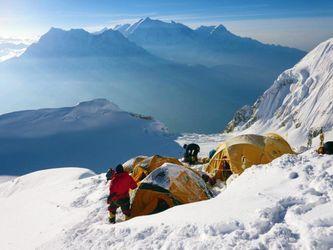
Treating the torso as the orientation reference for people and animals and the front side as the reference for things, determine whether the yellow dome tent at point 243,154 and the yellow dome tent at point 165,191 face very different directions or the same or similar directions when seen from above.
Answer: same or similar directions

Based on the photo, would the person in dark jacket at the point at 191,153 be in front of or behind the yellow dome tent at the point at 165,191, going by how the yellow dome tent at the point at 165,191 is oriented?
behind

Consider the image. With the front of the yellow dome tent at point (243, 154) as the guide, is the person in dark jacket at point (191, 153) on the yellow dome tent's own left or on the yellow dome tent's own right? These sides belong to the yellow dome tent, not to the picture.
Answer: on the yellow dome tent's own right

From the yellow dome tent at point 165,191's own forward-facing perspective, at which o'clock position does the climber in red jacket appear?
The climber in red jacket is roughly at 1 o'clock from the yellow dome tent.

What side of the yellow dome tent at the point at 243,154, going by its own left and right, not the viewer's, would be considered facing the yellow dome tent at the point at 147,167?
front

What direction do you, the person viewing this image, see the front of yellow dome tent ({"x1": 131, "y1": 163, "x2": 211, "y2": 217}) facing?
facing the viewer and to the left of the viewer

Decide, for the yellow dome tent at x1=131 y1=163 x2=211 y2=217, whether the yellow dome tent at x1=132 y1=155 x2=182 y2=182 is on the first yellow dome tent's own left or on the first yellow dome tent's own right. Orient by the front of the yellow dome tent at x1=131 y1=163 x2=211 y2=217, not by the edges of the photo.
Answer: on the first yellow dome tent's own right

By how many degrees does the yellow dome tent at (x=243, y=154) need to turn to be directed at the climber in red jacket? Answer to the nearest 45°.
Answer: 0° — it already faces them

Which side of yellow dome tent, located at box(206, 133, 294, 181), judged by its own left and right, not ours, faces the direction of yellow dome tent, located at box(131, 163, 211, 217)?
front

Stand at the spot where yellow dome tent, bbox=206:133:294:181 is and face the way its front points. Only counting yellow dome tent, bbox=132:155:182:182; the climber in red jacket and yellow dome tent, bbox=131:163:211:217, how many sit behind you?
0

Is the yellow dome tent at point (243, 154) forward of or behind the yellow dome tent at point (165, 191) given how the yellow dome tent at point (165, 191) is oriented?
behind

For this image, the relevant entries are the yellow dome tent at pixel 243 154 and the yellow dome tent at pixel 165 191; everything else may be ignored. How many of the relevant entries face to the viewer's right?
0

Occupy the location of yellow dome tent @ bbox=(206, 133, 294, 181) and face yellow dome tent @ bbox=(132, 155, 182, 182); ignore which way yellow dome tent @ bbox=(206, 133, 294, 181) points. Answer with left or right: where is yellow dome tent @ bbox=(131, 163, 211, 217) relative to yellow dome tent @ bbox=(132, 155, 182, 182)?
left
